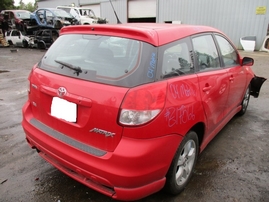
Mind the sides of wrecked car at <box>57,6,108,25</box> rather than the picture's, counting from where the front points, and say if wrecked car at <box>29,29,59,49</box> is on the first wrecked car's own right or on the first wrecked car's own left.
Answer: on the first wrecked car's own right

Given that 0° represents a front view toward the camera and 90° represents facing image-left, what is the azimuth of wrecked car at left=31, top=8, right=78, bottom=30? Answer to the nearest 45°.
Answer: approximately 315°

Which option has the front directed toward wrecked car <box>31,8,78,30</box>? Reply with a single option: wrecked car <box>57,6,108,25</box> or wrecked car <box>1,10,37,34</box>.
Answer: wrecked car <box>1,10,37,34</box>

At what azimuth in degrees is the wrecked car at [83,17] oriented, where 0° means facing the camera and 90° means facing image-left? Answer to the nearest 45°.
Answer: approximately 315°

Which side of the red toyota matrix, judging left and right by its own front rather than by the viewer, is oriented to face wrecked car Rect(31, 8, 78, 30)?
left

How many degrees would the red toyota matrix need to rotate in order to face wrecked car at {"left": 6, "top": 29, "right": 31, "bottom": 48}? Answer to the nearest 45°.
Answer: approximately 90° to its left

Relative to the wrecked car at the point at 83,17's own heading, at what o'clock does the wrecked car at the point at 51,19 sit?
the wrecked car at the point at 51,19 is roughly at 3 o'clock from the wrecked car at the point at 83,17.
